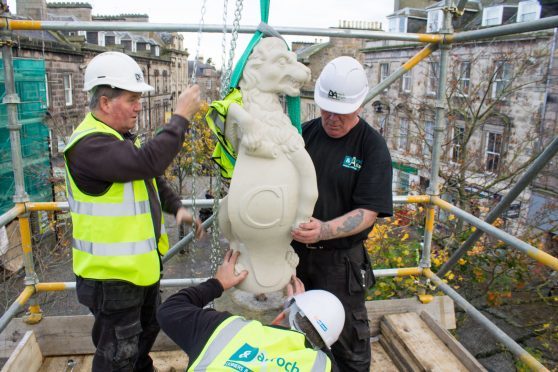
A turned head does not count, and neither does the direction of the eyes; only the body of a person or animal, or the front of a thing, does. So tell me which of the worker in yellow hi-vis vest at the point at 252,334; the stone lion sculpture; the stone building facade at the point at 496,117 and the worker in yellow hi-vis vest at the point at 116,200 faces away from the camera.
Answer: the worker in yellow hi-vis vest at the point at 252,334

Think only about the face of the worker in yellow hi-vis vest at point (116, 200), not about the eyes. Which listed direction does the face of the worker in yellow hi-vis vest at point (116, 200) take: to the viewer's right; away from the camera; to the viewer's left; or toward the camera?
to the viewer's right

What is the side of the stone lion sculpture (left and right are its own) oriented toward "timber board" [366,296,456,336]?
left

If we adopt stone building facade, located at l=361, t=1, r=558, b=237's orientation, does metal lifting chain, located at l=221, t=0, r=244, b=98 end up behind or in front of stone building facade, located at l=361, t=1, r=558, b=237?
in front

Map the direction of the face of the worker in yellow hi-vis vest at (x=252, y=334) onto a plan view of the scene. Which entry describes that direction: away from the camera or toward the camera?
away from the camera

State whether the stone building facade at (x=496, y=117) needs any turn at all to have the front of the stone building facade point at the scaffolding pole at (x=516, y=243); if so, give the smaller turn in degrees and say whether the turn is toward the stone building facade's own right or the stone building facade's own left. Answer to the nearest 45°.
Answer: approximately 45° to the stone building facade's own left

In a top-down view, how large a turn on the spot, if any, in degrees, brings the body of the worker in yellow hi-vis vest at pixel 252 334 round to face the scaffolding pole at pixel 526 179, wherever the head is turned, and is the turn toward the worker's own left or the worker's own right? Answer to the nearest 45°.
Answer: approximately 45° to the worker's own right

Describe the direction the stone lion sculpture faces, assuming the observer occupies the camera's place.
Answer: facing the viewer and to the right of the viewer

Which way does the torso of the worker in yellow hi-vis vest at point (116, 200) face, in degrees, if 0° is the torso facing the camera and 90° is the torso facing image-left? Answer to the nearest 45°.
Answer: approximately 270°

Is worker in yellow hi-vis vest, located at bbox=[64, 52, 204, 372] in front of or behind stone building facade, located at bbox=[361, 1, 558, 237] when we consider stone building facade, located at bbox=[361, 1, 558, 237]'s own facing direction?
in front

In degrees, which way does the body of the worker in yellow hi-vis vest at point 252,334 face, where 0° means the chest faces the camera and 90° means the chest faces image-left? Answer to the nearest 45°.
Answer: approximately 180°
